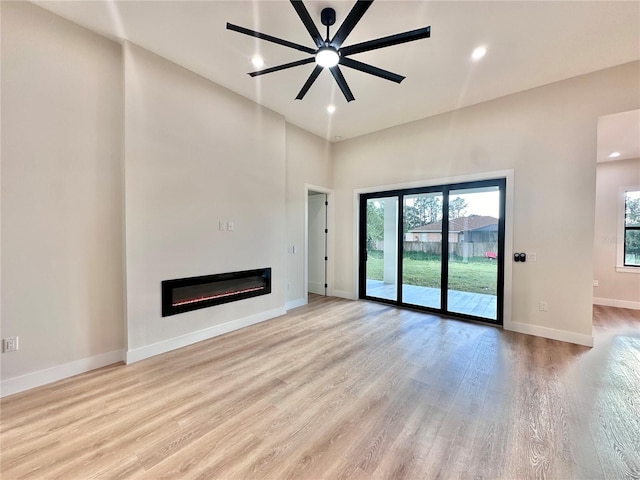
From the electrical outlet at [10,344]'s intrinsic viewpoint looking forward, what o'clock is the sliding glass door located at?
The sliding glass door is roughly at 10 o'clock from the electrical outlet.

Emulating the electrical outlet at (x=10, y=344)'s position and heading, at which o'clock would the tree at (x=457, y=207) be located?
The tree is roughly at 10 o'clock from the electrical outlet.

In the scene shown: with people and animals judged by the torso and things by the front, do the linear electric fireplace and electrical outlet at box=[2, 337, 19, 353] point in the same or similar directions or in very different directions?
same or similar directions

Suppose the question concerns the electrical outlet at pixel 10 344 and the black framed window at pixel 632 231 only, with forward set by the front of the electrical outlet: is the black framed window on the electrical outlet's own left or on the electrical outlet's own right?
on the electrical outlet's own left

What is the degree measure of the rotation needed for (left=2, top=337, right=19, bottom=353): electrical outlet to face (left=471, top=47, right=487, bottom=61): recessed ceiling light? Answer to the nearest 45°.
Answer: approximately 45° to its left

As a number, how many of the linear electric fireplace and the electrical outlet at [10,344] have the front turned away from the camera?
0

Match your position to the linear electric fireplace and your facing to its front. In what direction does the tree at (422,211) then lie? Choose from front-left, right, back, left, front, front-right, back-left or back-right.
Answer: front-left

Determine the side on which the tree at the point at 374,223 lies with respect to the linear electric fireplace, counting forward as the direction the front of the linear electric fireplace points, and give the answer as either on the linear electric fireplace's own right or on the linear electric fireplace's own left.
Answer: on the linear electric fireplace's own left

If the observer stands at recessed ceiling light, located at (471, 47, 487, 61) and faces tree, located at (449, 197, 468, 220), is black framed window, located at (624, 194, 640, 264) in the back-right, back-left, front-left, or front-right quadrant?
front-right

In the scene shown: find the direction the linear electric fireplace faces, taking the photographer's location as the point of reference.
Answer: facing the viewer and to the right of the viewer

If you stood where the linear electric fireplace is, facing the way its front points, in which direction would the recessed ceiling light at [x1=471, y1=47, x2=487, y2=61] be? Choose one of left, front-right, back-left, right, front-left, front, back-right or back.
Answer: front
